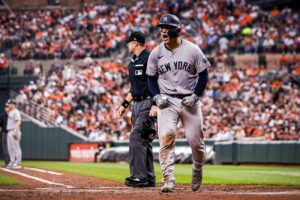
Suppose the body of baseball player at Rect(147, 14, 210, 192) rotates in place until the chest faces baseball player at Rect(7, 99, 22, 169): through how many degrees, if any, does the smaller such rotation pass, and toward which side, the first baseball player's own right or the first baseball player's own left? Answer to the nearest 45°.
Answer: approximately 135° to the first baseball player's own right

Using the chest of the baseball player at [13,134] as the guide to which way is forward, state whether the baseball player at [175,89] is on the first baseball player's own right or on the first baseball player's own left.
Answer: on the first baseball player's own left

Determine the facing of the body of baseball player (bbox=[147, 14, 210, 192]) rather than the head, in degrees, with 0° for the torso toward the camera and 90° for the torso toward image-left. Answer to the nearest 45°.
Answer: approximately 0°

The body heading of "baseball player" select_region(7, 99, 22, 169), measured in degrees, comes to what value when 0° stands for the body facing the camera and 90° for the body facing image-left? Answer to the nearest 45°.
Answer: approximately 45°

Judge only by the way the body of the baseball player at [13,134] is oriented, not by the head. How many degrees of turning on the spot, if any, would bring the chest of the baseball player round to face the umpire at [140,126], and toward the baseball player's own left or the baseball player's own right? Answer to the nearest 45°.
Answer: approximately 45° to the baseball player's own left
